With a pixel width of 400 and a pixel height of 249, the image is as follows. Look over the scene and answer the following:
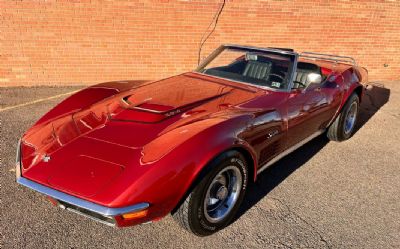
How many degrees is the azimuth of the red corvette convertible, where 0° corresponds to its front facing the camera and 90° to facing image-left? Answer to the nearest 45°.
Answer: approximately 45°
